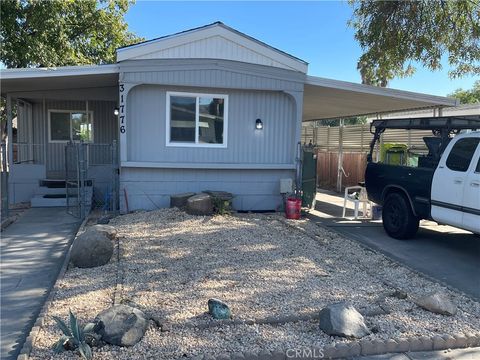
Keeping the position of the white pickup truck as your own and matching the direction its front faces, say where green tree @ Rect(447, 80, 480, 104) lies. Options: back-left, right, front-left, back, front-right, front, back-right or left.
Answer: back-left

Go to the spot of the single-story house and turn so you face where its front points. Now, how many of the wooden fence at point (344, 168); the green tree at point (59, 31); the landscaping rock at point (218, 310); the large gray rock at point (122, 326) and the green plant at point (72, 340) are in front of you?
3

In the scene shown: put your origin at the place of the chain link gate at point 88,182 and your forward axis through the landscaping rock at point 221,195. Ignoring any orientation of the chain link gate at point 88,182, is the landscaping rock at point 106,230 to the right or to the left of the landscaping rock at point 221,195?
right

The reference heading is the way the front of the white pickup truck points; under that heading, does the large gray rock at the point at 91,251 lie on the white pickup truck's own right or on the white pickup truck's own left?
on the white pickup truck's own right

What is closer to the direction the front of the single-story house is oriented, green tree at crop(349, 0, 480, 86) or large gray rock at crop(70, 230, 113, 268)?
the large gray rock

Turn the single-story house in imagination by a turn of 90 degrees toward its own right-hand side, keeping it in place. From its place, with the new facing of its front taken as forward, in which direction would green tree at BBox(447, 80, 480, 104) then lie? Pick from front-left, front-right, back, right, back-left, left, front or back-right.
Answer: back-right

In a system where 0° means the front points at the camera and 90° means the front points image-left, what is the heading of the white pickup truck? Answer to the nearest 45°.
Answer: approximately 315°

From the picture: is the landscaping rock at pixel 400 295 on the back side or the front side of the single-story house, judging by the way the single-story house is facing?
on the front side
